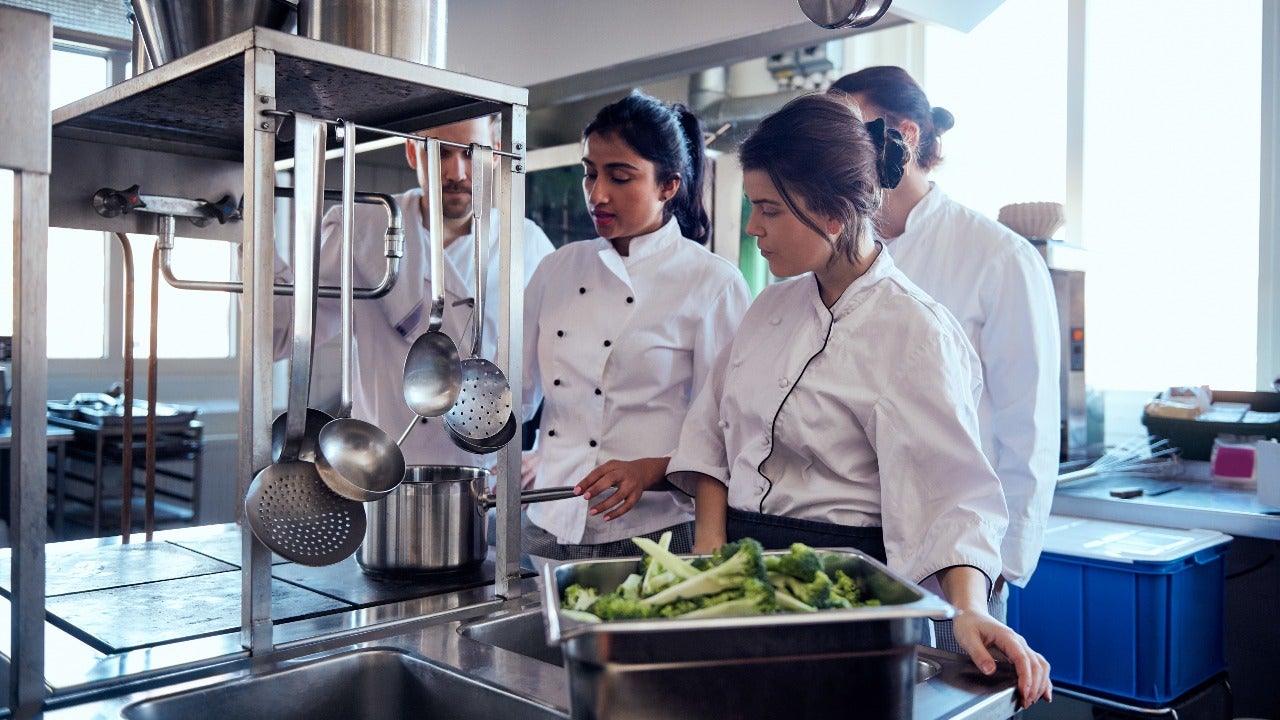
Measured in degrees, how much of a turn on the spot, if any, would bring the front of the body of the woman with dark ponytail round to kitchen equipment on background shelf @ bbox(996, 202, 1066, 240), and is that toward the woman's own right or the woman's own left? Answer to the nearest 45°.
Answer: approximately 180°

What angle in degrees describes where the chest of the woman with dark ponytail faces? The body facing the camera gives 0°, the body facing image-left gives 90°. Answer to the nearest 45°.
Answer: approximately 45°

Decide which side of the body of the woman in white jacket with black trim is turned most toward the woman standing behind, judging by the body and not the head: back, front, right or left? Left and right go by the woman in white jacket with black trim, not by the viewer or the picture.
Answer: back

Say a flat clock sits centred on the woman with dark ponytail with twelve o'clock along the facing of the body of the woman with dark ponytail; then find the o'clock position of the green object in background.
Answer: The green object in background is roughly at 5 o'clock from the woman with dark ponytail.

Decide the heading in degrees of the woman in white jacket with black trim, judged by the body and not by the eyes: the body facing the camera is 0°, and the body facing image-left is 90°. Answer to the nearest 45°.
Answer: approximately 45°

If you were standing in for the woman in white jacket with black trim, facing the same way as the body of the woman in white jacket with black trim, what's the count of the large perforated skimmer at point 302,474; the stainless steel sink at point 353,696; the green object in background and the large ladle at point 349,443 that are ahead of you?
3

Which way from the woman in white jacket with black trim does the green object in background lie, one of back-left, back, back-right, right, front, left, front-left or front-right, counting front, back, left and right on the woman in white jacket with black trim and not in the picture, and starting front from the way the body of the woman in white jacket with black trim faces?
back-right

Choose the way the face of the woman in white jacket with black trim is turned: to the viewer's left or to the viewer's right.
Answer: to the viewer's left

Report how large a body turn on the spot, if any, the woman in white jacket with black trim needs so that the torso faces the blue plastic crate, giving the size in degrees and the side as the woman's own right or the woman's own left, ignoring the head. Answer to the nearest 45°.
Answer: approximately 180°
